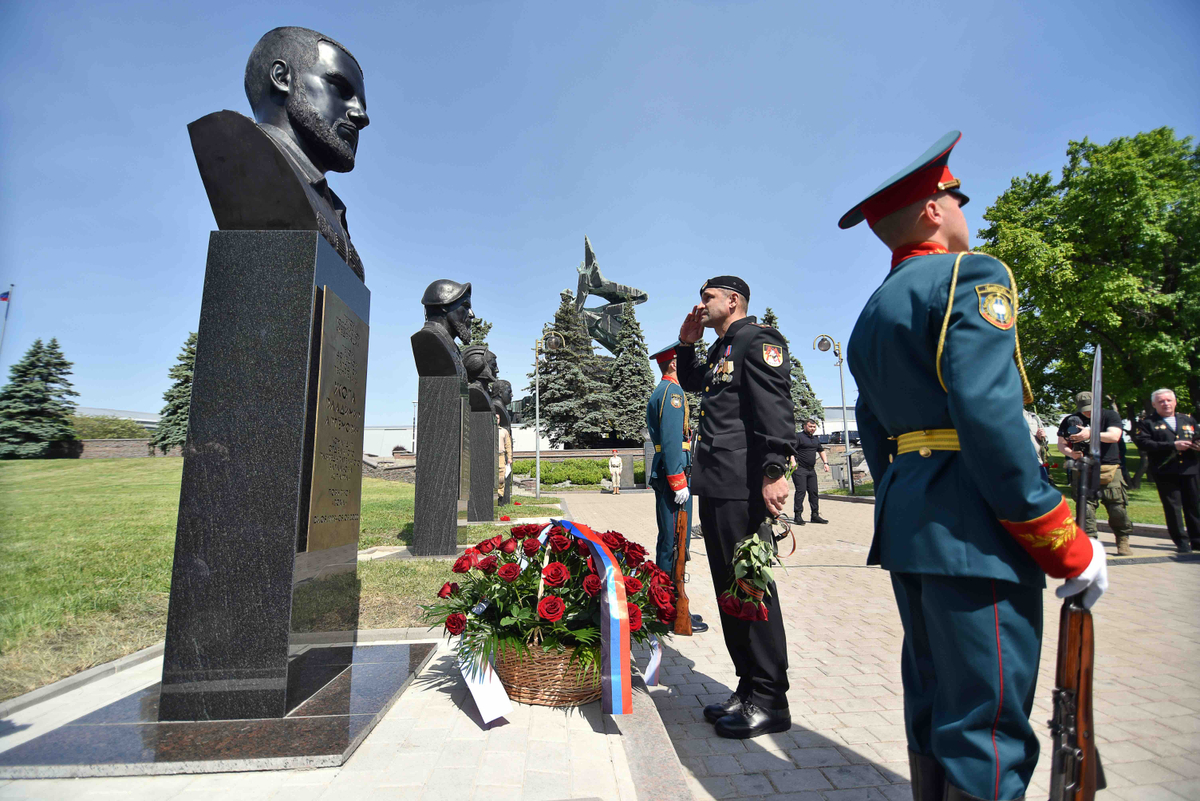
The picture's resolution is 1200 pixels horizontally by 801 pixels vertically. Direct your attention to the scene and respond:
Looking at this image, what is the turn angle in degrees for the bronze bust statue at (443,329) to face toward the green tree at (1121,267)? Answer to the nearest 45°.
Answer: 0° — it already faces it

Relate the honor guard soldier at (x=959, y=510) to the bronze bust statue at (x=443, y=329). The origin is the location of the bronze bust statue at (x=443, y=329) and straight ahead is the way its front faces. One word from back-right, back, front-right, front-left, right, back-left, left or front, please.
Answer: right

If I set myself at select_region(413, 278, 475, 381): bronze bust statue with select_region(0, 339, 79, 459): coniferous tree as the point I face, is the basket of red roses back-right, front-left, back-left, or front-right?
back-left

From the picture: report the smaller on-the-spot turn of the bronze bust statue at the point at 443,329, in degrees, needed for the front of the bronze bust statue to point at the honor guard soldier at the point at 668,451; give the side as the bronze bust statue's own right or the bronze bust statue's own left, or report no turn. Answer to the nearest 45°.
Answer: approximately 45° to the bronze bust statue's own right

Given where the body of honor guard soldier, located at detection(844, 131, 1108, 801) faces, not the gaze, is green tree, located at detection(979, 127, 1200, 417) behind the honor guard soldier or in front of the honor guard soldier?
in front

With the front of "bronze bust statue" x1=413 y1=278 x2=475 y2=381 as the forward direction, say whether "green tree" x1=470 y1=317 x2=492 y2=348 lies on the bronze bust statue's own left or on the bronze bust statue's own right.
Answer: on the bronze bust statue's own left

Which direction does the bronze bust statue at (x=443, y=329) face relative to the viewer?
to the viewer's right

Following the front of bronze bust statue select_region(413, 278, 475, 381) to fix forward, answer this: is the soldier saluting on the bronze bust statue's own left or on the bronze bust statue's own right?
on the bronze bust statue's own right

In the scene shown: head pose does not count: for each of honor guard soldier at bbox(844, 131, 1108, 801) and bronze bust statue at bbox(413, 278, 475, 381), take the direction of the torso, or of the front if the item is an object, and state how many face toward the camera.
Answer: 0
